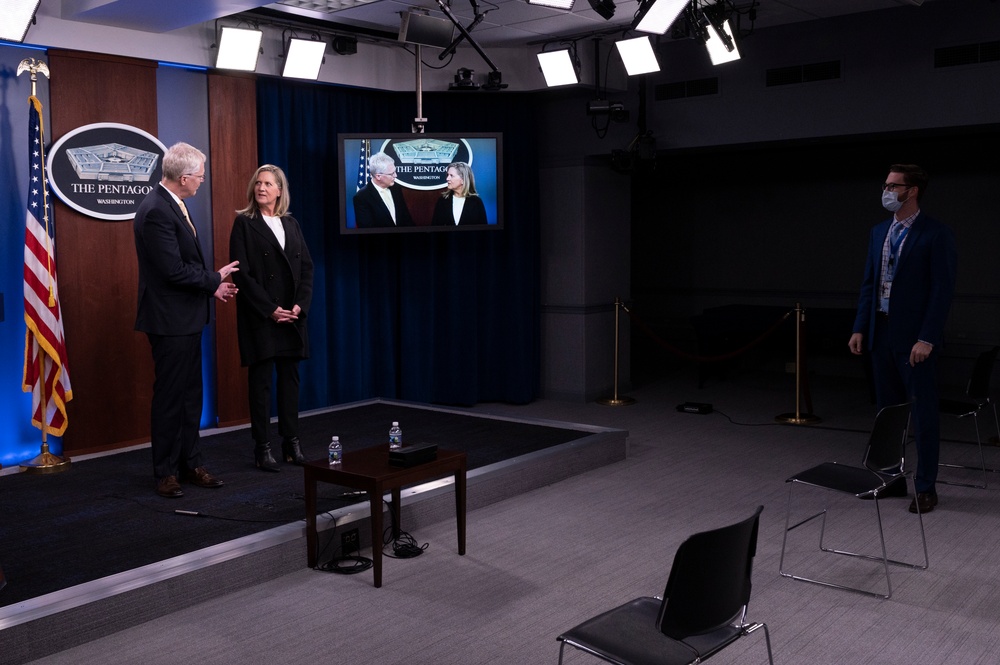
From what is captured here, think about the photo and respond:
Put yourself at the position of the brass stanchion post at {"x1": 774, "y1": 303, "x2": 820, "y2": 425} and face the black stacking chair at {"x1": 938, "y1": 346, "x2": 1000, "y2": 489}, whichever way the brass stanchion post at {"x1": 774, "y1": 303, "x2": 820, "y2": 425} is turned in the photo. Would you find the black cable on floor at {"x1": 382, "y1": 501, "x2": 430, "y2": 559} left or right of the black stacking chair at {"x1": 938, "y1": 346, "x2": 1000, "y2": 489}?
right

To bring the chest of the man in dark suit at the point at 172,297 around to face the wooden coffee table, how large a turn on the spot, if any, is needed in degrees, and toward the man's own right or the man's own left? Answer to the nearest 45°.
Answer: approximately 45° to the man's own right

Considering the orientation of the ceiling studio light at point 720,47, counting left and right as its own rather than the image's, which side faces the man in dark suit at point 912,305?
left

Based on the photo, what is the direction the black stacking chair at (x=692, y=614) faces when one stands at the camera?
facing away from the viewer and to the left of the viewer

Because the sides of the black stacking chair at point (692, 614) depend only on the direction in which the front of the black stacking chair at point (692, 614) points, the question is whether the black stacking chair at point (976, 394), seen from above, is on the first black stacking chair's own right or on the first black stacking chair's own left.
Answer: on the first black stacking chair's own right

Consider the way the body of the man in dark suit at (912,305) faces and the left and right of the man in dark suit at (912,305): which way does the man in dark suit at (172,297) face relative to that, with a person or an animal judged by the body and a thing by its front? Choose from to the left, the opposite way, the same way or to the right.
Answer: the opposite way

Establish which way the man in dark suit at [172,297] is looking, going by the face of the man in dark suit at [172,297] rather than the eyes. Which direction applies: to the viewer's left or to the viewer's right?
to the viewer's right

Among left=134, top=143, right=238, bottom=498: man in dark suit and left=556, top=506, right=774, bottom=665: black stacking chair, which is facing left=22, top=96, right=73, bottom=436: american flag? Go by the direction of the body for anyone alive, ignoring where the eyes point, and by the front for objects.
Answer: the black stacking chair

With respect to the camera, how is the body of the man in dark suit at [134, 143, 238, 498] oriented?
to the viewer's right

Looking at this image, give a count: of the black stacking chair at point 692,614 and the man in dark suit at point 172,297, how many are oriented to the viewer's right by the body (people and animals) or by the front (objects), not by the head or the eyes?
1

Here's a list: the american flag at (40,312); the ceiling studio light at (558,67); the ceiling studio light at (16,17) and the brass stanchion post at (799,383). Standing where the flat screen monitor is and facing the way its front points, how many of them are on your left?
2

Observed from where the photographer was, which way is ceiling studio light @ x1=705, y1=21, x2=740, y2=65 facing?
facing the viewer and to the left of the viewer

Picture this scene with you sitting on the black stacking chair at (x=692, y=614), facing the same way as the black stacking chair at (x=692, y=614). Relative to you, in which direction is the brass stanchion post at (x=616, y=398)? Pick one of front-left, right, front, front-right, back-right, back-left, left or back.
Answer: front-right

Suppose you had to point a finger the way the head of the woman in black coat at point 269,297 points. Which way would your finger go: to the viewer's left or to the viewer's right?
to the viewer's left

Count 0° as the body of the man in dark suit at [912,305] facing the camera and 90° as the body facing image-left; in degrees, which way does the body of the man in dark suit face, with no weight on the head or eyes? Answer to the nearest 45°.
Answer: approximately 45°
